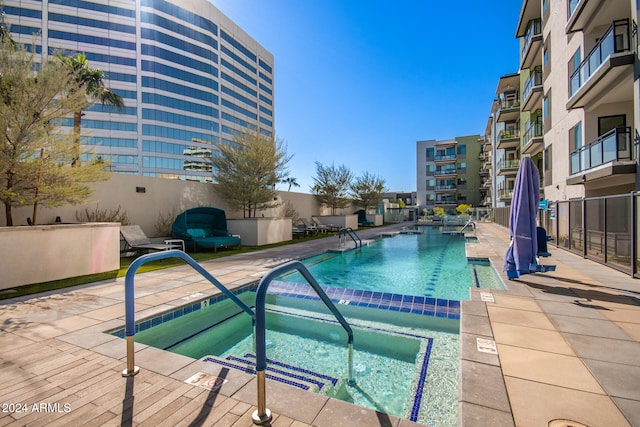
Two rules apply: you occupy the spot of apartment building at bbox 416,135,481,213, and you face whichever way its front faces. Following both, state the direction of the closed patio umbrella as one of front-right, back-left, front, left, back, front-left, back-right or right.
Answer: front

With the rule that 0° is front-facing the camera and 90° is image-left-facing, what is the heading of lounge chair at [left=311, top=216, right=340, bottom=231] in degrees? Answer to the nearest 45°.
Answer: approximately 270°

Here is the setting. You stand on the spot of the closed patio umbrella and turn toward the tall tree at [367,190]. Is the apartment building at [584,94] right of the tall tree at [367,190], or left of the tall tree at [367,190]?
right

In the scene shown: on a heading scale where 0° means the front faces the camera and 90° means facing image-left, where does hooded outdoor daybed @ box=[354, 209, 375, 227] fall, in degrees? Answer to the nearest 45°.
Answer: approximately 270°

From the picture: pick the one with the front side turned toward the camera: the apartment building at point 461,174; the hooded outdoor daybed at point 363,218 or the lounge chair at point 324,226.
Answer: the apartment building

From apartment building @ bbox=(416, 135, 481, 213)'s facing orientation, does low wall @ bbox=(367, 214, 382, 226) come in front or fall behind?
in front

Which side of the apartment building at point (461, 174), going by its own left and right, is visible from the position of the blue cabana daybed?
front

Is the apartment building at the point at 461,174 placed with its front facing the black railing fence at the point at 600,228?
yes

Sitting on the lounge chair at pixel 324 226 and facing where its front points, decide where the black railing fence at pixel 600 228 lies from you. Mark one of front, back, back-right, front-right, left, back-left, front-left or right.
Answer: front-right

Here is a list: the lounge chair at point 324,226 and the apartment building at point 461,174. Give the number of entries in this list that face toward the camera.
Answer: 1

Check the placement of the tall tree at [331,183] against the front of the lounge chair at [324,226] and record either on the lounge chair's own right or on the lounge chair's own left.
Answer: on the lounge chair's own left

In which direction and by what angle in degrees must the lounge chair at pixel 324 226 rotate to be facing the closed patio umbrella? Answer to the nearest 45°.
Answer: approximately 90° to its right

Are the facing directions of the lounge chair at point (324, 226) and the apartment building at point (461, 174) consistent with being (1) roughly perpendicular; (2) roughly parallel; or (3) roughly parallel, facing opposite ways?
roughly perpendicular

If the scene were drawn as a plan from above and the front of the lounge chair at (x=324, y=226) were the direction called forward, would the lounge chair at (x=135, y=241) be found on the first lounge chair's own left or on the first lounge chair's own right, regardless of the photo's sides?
on the first lounge chair's own right

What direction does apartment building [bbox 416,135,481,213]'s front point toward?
toward the camera
